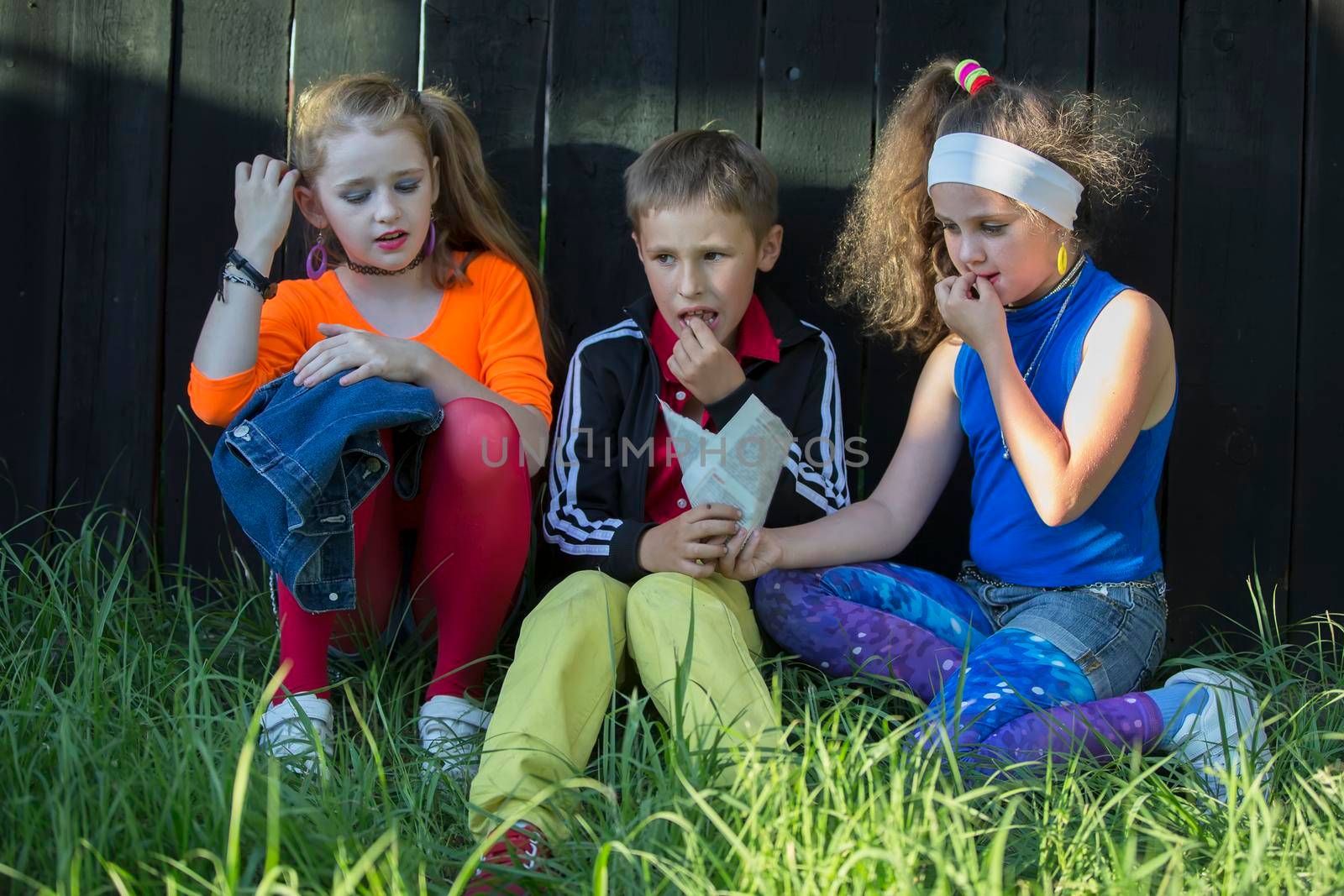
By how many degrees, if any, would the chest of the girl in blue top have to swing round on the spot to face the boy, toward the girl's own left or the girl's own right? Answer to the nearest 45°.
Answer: approximately 45° to the girl's own right

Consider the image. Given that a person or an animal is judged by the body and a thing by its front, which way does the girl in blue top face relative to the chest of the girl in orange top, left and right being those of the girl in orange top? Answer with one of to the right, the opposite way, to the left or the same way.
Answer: to the right

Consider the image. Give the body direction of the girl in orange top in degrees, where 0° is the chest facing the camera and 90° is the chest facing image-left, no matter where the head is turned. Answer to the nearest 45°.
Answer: approximately 0°

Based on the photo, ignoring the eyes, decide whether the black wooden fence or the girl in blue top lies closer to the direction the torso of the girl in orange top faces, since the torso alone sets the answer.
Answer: the girl in blue top

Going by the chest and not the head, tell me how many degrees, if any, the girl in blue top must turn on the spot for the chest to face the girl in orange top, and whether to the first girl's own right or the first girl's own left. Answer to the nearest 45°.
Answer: approximately 45° to the first girl's own right

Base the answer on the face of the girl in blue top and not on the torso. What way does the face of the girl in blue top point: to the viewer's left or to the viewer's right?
to the viewer's left

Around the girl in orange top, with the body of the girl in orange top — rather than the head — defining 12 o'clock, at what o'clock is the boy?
The boy is roughly at 9 o'clock from the girl in orange top.

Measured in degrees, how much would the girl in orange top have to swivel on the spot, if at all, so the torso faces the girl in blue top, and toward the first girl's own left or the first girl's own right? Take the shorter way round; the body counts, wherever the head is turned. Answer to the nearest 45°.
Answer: approximately 90° to the first girl's own left
